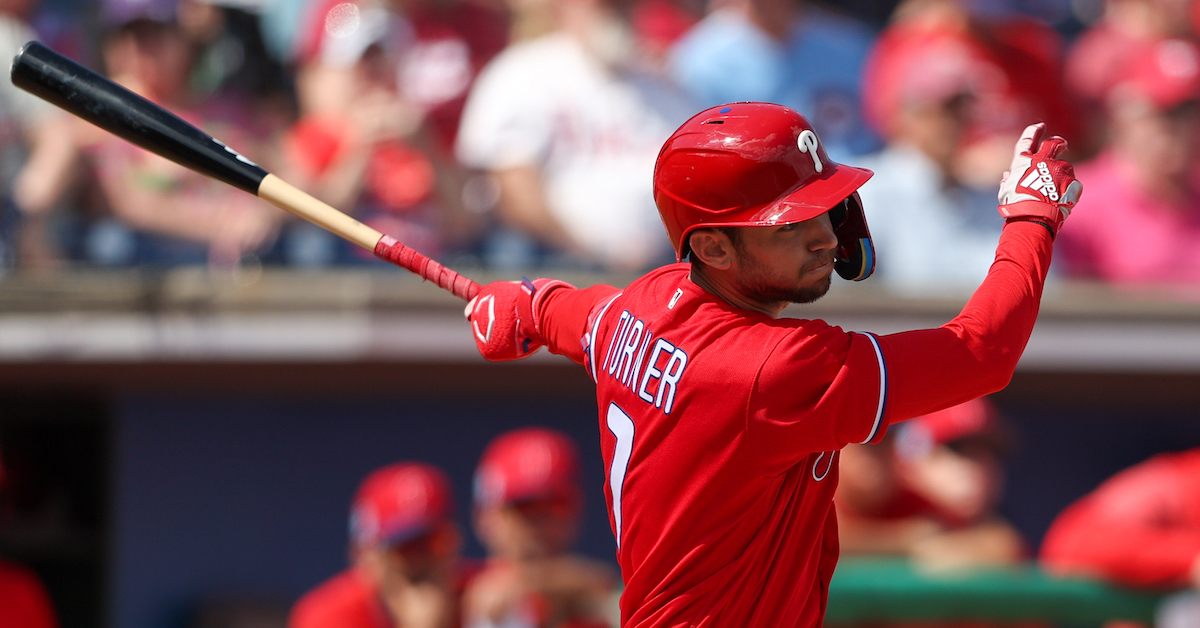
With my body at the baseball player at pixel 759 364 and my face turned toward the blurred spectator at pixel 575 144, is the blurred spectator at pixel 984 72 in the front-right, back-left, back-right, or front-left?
front-right

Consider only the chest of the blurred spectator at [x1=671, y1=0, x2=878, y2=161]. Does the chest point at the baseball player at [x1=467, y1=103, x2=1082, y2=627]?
yes

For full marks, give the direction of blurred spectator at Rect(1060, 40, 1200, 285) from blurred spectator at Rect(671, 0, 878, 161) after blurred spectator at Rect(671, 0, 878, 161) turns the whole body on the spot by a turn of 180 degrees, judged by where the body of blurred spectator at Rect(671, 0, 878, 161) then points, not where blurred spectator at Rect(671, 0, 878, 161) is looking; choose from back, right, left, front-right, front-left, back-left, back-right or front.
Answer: right

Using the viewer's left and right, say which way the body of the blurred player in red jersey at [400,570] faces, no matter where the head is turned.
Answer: facing the viewer and to the right of the viewer

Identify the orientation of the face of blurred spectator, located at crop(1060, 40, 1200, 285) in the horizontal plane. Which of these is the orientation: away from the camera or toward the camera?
toward the camera

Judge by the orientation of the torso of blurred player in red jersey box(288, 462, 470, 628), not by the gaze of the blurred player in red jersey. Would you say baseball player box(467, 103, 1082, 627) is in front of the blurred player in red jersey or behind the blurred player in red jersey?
in front

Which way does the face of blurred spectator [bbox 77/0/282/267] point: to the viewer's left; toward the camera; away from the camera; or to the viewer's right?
toward the camera

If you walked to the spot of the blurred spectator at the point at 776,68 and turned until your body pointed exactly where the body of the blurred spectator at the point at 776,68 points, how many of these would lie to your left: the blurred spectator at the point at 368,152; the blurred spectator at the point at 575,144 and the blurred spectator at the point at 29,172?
0

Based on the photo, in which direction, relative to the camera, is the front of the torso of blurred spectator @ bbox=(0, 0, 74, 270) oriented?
toward the camera

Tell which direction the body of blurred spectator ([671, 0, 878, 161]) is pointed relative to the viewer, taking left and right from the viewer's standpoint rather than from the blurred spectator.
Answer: facing the viewer

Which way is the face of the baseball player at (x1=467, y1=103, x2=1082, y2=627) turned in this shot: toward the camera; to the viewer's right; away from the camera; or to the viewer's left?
to the viewer's right

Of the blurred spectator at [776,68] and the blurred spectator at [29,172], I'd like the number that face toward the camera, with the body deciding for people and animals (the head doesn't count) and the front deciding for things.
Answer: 2

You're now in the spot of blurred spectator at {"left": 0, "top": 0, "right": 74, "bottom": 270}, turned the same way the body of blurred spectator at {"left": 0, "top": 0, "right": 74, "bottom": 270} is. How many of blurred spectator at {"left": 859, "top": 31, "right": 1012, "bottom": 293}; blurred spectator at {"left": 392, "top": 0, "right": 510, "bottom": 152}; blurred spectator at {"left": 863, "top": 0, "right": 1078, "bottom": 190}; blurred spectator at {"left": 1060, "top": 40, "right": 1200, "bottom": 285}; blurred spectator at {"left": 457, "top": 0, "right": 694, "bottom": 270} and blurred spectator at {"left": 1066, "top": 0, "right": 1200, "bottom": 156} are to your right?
0
